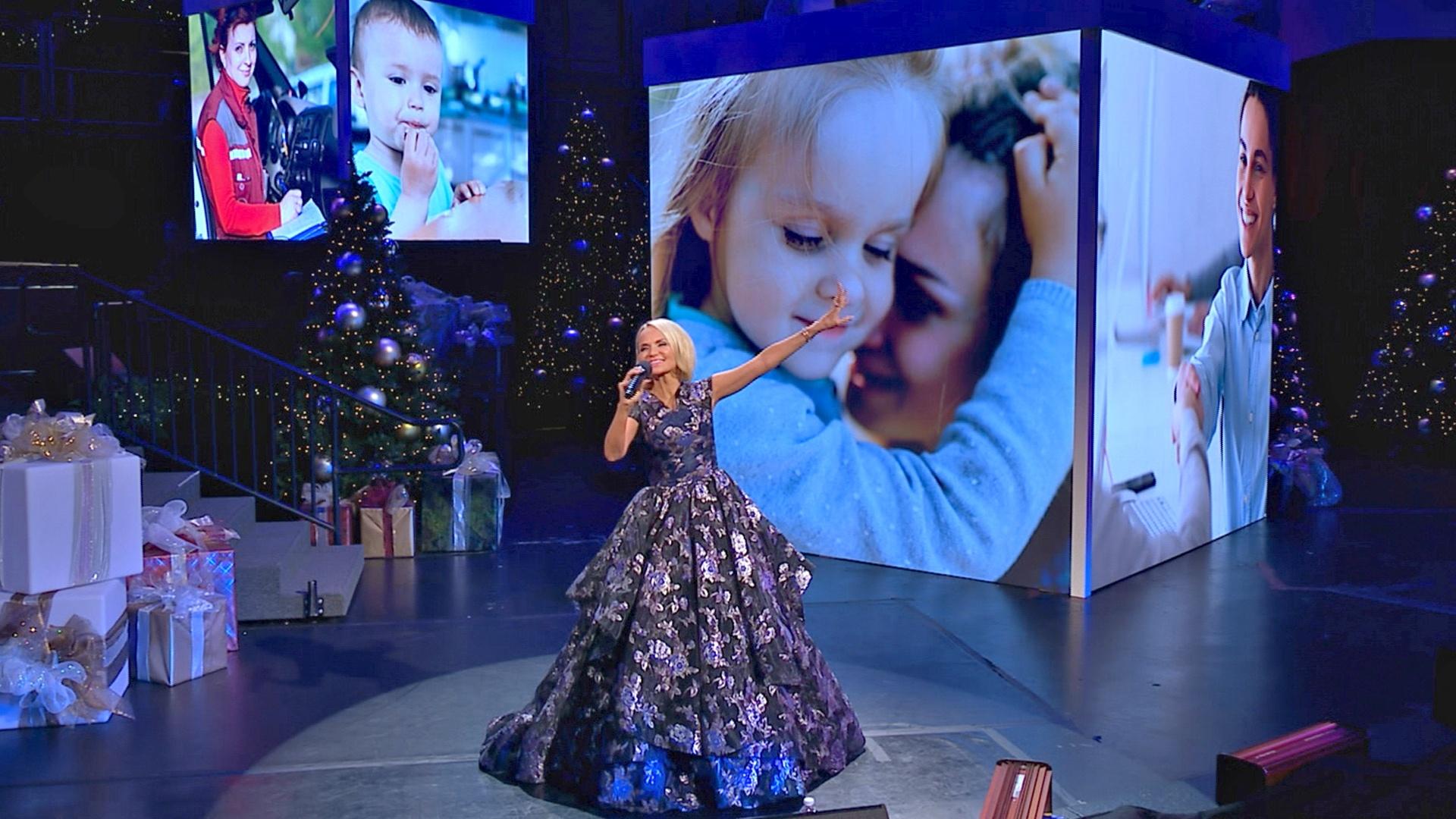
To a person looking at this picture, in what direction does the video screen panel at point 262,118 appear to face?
facing the viewer and to the left of the viewer

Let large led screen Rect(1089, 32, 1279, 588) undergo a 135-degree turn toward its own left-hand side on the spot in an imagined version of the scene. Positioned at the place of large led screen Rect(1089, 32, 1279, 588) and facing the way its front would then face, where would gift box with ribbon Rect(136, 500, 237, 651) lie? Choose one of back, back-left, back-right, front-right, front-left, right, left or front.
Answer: back-left

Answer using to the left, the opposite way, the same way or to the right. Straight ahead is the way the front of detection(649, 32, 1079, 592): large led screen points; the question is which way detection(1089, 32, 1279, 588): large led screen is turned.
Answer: to the left

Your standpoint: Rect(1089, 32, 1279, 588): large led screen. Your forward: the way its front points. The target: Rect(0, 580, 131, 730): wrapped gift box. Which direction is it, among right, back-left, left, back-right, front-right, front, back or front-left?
right

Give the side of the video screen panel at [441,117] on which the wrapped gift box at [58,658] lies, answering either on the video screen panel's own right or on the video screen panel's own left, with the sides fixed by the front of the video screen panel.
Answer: on the video screen panel's own right

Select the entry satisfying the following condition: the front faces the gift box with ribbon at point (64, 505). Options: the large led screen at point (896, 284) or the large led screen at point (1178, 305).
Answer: the large led screen at point (896, 284)

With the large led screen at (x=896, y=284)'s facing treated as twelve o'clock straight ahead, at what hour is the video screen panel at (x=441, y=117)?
The video screen panel is roughly at 3 o'clock from the large led screen.

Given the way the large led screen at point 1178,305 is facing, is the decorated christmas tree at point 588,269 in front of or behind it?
behind

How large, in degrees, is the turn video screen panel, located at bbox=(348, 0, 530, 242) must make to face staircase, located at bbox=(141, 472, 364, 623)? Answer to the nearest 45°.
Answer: approximately 45° to its right

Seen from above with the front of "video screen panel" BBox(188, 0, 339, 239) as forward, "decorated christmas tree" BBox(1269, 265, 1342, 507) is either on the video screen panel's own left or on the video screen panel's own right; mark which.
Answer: on the video screen panel's own left

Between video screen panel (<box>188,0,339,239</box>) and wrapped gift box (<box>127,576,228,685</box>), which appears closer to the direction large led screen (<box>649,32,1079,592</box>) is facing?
the wrapped gift box
